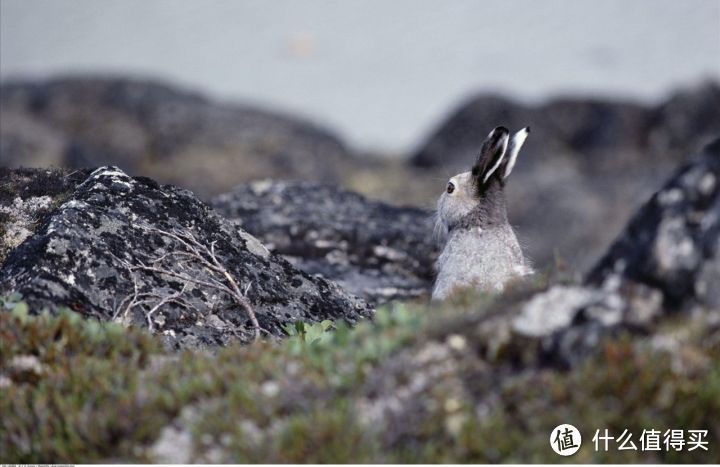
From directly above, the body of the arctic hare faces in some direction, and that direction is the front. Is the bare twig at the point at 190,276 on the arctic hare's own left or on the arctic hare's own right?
on the arctic hare's own left

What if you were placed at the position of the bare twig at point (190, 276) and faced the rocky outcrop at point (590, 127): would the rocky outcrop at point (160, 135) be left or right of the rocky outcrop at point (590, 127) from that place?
left

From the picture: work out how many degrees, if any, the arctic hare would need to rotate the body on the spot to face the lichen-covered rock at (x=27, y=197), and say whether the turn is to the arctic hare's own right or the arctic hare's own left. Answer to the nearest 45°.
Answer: approximately 45° to the arctic hare's own left

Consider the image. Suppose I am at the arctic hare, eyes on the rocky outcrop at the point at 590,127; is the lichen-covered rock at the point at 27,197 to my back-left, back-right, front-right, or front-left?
back-left

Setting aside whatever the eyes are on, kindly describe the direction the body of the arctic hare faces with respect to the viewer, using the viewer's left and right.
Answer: facing away from the viewer and to the left of the viewer

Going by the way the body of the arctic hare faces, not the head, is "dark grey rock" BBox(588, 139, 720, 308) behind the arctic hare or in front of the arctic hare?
behind

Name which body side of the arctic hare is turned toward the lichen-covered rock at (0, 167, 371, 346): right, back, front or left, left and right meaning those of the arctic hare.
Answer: left

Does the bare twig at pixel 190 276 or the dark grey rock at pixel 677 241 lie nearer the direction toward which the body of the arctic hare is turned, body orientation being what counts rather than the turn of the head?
the bare twig

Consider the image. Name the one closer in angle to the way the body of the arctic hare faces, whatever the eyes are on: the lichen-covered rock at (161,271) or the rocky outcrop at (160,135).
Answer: the rocky outcrop

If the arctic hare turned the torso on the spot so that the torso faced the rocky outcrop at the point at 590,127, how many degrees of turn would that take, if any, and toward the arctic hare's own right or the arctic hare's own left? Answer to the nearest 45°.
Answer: approximately 45° to the arctic hare's own right
